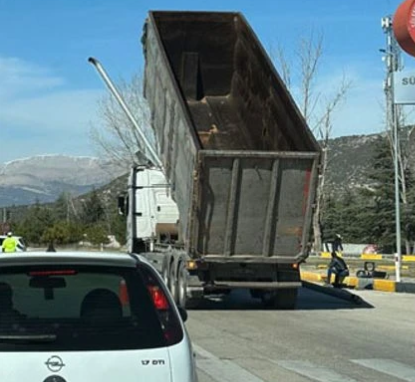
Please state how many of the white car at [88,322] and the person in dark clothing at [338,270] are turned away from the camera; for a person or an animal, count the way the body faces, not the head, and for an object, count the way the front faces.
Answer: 1

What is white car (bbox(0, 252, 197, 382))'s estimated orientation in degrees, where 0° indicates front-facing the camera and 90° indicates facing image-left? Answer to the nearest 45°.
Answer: approximately 180°

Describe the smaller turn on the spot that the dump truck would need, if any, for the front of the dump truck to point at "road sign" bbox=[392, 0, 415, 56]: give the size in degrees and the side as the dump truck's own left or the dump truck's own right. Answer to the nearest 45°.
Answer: approximately 135° to the dump truck's own right

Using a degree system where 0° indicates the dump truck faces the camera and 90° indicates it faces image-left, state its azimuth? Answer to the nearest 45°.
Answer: approximately 135°

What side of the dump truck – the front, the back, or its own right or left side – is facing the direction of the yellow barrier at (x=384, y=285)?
right

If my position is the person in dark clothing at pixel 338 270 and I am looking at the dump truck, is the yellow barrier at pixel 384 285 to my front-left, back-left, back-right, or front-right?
back-left

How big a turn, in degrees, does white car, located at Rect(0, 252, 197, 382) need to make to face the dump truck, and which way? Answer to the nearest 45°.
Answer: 0° — it already faces it

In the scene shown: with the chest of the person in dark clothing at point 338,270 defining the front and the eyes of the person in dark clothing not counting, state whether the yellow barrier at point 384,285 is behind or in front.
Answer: behind

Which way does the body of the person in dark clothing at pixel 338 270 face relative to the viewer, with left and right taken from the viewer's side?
facing to the left of the viewer

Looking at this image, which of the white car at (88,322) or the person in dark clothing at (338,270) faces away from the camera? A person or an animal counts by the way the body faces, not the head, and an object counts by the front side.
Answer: the white car
